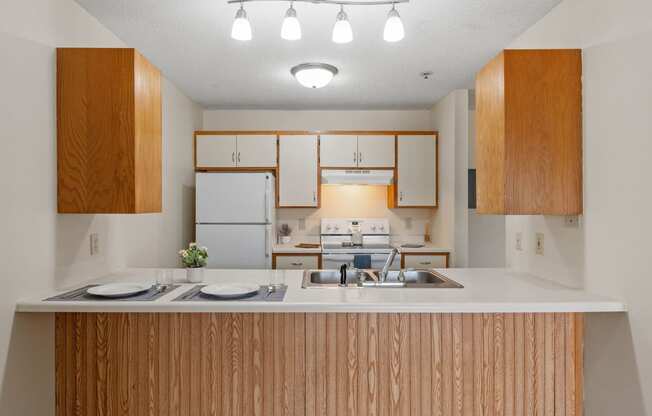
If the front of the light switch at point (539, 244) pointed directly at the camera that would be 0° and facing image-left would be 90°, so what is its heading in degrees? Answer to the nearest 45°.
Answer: approximately 45°

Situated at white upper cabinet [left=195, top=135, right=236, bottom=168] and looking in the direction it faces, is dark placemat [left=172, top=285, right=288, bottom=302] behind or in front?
in front

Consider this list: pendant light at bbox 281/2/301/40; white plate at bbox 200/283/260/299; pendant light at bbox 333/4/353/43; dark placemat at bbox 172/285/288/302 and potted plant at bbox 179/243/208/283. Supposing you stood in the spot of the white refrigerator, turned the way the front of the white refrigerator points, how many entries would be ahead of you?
5

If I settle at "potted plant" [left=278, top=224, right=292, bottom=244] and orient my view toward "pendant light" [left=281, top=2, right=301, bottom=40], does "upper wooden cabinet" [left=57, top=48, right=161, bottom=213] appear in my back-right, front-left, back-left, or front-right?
front-right

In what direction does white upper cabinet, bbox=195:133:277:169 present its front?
toward the camera

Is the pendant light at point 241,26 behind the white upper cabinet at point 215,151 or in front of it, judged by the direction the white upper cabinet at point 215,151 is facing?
in front

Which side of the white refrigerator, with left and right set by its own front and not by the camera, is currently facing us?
front

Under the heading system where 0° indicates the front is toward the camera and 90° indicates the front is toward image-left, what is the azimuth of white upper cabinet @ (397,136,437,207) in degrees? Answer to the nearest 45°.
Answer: approximately 0°

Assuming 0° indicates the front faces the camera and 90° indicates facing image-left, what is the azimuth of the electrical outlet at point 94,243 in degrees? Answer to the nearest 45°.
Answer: approximately 315°

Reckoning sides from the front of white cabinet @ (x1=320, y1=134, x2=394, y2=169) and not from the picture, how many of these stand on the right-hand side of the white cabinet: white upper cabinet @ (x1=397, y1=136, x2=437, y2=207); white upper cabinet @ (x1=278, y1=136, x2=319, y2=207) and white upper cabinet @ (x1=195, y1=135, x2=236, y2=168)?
2

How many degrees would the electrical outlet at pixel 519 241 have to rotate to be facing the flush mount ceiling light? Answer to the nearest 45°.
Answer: approximately 45° to its right

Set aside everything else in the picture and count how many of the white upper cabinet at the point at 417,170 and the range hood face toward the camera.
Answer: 2

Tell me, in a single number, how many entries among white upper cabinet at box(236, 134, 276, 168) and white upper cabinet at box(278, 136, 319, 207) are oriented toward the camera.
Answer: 2

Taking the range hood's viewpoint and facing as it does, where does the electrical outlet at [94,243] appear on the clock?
The electrical outlet is roughly at 1 o'clock from the range hood.

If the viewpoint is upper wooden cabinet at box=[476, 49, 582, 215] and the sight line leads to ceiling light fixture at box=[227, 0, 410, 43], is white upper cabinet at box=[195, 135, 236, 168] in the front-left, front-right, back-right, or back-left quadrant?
front-right
